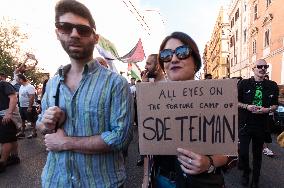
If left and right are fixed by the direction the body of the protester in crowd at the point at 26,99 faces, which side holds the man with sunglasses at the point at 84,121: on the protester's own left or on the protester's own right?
on the protester's own left

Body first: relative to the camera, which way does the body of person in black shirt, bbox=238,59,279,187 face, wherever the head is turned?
toward the camera

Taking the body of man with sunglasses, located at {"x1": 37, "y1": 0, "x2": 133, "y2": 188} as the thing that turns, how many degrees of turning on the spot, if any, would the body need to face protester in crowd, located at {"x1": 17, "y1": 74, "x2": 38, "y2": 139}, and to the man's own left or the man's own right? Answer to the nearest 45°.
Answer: approximately 135° to the man's own right

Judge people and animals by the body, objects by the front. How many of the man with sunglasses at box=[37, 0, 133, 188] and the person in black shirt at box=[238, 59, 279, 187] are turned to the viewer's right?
0

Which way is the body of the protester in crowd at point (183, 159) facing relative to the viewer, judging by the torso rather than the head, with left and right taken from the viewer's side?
facing the viewer and to the left of the viewer
